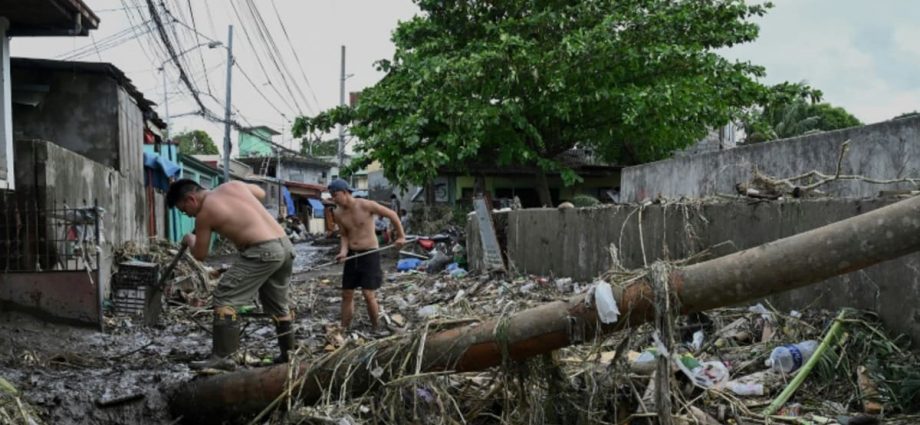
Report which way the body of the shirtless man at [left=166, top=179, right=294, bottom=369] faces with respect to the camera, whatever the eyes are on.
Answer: to the viewer's left

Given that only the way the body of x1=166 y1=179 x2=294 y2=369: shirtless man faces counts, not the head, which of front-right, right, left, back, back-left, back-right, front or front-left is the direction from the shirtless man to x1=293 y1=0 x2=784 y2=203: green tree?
back-right

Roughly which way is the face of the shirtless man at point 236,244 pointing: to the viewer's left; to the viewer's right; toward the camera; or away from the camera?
to the viewer's left

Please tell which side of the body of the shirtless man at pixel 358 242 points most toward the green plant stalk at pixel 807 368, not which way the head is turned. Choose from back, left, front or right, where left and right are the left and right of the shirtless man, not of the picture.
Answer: left

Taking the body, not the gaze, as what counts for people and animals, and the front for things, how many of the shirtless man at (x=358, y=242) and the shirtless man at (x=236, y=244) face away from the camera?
0

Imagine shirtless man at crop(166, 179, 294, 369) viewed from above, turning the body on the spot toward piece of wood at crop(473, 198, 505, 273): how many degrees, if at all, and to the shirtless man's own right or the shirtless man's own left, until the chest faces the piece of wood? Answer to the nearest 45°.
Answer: approximately 135° to the shirtless man's own right

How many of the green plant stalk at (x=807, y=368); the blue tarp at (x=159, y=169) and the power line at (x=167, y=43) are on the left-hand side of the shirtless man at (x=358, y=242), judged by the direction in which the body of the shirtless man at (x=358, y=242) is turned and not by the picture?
1

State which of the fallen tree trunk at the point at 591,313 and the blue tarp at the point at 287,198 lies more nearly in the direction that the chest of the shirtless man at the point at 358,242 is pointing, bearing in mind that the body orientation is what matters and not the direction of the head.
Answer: the fallen tree trunk

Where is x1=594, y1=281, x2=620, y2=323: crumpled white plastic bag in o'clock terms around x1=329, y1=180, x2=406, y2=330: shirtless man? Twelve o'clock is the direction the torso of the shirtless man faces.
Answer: The crumpled white plastic bag is roughly at 10 o'clock from the shirtless man.

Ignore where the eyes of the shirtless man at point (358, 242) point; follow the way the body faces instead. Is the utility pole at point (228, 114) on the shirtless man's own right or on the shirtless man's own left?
on the shirtless man's own right

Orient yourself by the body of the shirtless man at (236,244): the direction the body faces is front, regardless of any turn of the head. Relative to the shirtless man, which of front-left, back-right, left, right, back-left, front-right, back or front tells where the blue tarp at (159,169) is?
right

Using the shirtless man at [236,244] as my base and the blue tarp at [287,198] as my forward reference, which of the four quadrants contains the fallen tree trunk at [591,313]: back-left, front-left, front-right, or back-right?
back-right

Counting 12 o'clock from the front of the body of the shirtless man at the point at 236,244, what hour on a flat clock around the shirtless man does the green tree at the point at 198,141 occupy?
The green tree is roughly at 3 o'clock from the shirtless man.

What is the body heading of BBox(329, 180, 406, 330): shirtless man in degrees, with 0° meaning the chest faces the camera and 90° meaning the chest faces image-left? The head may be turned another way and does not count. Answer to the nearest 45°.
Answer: approximately 45°
